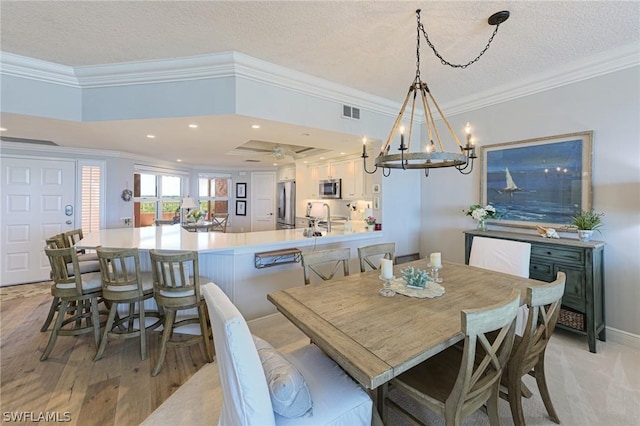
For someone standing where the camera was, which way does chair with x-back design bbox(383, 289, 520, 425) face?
facing away from the viewer and to the left of the viewer

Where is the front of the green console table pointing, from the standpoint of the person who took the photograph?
facing the viewer and to the left of the viewer

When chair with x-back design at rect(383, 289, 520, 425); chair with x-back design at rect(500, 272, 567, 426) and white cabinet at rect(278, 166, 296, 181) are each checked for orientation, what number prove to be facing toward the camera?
1

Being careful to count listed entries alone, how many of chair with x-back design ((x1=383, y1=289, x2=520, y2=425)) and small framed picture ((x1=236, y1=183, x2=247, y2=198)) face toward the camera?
1

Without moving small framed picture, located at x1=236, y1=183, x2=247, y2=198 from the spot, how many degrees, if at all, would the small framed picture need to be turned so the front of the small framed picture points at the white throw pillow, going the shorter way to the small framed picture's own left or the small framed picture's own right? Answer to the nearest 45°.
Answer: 0° — it already faces it

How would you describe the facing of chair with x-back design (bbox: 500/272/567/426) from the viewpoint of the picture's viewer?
facing away from the viewer and to the left of the viewer

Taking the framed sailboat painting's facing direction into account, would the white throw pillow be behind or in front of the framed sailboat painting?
in front

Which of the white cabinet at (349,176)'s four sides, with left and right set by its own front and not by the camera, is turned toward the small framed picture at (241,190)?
right

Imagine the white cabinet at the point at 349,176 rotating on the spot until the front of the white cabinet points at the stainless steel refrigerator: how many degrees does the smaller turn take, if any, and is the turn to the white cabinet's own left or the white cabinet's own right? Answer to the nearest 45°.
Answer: approximately 90° to the white cabinet's own right

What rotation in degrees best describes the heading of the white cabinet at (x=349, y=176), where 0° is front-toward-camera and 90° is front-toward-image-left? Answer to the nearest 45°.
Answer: approximately 45°

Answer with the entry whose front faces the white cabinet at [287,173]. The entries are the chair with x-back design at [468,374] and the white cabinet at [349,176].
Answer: the chair with x-back design

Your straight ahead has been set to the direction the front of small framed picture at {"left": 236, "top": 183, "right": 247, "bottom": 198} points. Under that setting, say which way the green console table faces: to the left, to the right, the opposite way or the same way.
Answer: to the right

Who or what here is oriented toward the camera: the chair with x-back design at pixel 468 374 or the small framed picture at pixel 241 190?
the small framed picture

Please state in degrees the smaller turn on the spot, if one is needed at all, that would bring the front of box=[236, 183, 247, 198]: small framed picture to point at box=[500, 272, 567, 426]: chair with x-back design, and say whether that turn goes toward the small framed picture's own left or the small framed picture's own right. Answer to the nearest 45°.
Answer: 0° — it already faces it

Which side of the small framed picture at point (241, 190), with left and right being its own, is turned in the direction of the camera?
front

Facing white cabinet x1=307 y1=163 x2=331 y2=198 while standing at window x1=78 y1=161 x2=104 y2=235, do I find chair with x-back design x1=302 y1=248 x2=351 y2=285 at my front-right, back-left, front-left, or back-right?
front-right
